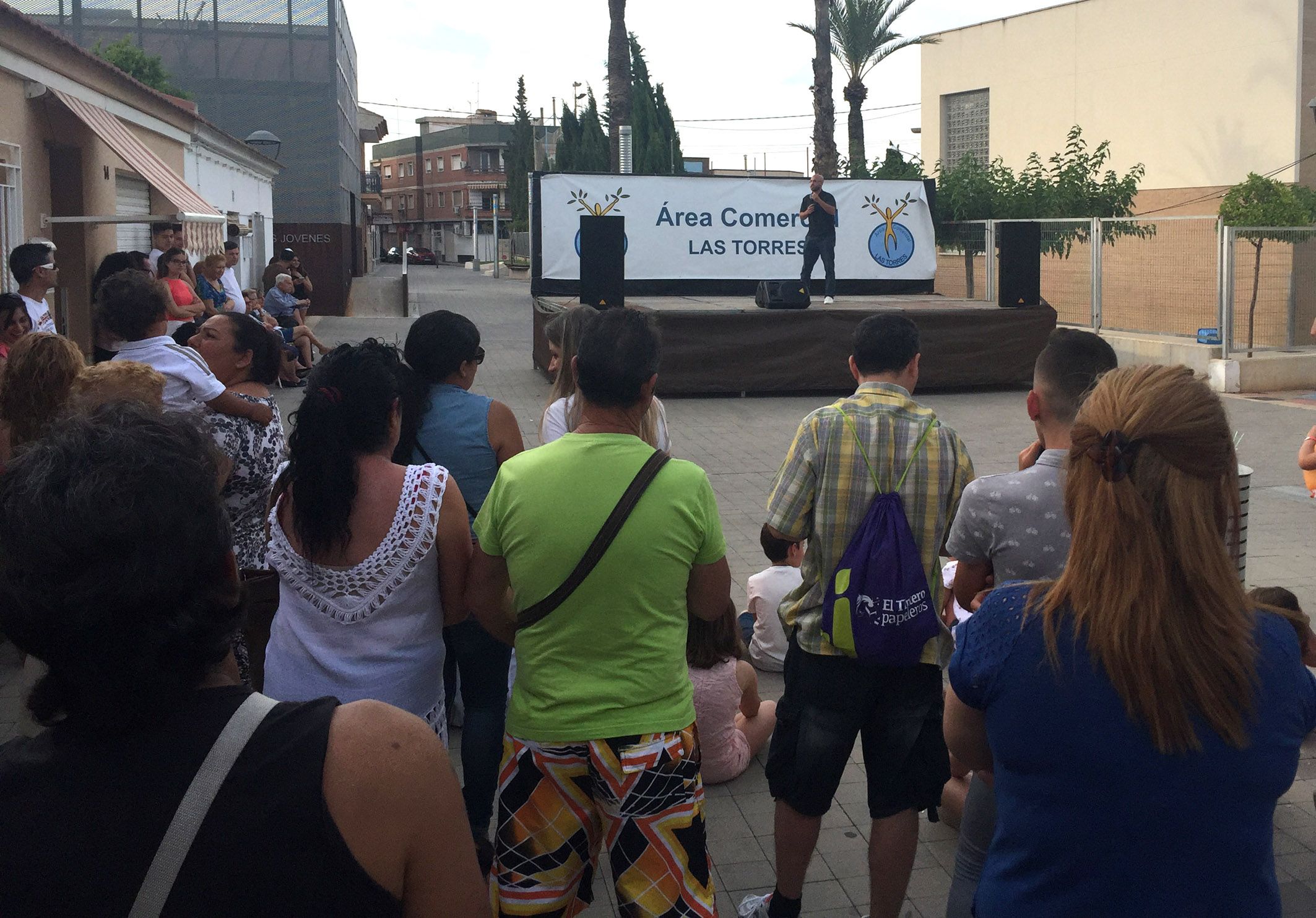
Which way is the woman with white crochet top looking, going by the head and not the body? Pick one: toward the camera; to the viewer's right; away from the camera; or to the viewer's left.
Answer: away from the camera

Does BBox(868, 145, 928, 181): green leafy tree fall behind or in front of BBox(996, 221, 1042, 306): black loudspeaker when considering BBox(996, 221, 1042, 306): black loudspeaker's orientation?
behind

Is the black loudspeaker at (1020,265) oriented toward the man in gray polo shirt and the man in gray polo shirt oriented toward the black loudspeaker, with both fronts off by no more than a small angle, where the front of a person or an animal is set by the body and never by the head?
yes

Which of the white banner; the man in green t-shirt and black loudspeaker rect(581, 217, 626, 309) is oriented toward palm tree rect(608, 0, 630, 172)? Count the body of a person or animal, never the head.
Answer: the man in green t-shirt

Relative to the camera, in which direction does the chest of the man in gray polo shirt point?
away from the camera

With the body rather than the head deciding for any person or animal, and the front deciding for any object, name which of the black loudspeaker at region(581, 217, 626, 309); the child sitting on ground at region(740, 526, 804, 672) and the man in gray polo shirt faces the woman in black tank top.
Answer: the black loudspeaker

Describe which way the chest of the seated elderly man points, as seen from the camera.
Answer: to the viewer's right

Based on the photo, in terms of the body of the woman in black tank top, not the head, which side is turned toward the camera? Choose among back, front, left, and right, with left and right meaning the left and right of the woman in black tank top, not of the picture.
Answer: back

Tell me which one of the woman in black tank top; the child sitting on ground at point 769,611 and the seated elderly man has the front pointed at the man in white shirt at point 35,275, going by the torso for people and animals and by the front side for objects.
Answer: the woman in black tank top

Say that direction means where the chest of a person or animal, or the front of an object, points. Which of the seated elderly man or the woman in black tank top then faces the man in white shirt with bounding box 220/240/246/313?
the woman in black tank top
